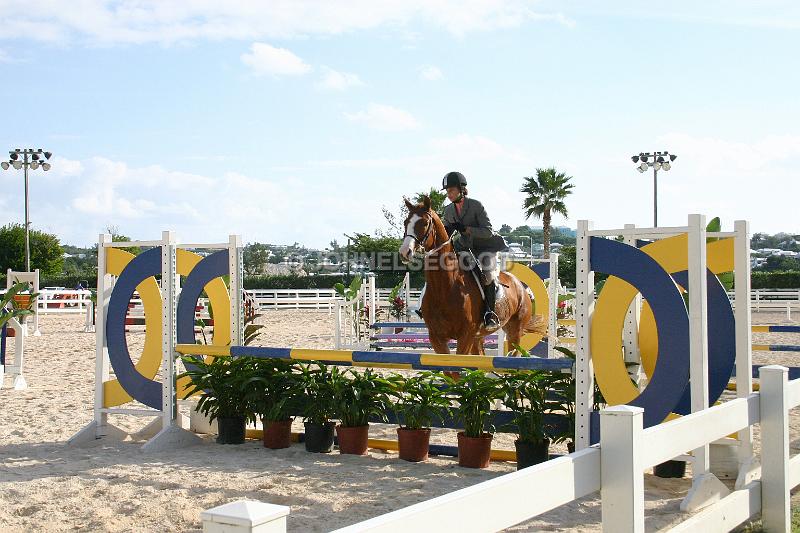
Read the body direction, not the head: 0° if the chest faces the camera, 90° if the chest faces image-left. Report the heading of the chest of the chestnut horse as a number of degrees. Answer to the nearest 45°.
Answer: approximately 45°

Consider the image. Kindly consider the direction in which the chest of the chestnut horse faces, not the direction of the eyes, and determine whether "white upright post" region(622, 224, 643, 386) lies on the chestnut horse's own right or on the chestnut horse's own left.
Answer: on the chestnut horse's own left

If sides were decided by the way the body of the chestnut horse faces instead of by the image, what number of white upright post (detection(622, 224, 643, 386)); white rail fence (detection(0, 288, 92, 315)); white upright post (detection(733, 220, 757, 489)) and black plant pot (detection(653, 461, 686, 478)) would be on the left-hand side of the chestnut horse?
3

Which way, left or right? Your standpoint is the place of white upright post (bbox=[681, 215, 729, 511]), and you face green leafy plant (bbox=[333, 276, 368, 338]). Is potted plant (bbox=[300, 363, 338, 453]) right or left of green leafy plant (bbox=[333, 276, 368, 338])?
left

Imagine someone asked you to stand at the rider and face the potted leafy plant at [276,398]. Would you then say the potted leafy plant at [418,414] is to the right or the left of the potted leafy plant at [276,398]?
left

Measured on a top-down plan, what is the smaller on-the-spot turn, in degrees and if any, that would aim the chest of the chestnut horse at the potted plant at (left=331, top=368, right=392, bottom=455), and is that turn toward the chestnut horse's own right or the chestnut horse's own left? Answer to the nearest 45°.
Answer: approximately 45° to the chestnut horse's own left

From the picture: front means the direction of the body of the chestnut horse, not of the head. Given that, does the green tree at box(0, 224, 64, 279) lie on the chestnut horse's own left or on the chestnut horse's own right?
on the chestnut horse's own right

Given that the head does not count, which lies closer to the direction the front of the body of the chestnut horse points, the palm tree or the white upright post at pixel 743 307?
the white upright post

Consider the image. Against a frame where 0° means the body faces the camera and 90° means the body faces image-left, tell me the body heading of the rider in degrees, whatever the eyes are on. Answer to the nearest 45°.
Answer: approximately 45°

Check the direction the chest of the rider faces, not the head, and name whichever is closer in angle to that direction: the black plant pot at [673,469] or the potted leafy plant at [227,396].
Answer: the potted leafy plant
